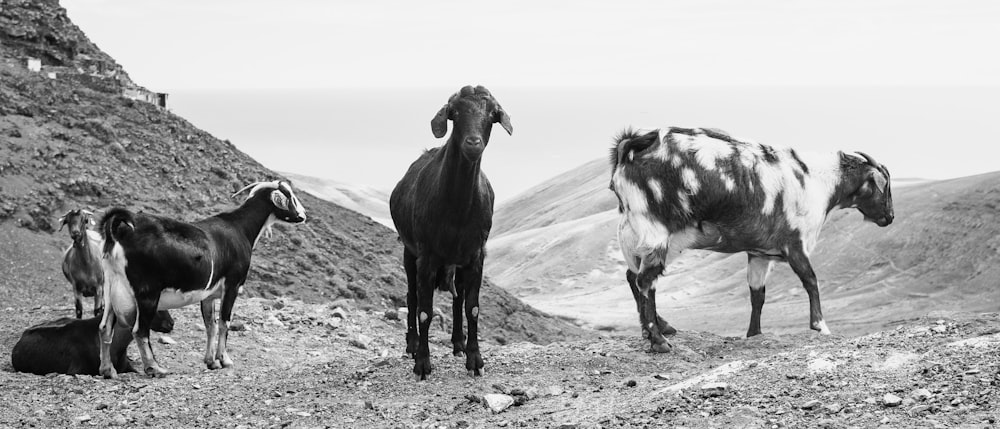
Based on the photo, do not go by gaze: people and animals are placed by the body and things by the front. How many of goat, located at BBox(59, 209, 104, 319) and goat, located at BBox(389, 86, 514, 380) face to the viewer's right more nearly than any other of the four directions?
0

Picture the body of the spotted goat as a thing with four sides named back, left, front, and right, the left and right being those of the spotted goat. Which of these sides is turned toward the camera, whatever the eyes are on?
right

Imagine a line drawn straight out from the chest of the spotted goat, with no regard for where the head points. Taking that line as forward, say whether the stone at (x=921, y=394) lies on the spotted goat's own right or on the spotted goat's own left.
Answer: on the spotted goat's own right

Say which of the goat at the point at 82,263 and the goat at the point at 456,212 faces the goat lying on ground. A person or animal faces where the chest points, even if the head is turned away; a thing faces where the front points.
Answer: the goat at the point at 82,263

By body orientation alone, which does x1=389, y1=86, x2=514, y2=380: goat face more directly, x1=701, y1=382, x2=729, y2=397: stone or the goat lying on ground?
the stone

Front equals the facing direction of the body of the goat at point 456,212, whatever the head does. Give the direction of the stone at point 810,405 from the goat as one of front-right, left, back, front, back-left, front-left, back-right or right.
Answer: front-left

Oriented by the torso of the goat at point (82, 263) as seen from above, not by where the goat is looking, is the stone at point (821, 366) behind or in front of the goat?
in front

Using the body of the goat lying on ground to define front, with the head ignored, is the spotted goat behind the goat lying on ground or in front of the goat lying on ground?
in front

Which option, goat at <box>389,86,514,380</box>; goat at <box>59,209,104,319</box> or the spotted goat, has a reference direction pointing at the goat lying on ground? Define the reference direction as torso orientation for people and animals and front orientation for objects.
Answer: goat at <box>59,209,104,319</box>

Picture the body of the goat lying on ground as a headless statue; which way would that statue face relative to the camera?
to the viewer's right

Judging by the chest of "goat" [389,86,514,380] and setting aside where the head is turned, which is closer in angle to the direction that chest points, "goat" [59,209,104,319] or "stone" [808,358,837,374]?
the stone

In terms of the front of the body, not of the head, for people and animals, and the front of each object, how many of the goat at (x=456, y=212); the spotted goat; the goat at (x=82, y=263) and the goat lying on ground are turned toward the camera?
2

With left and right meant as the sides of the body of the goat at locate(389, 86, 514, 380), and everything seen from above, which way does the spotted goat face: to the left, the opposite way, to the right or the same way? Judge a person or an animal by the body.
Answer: to the left
